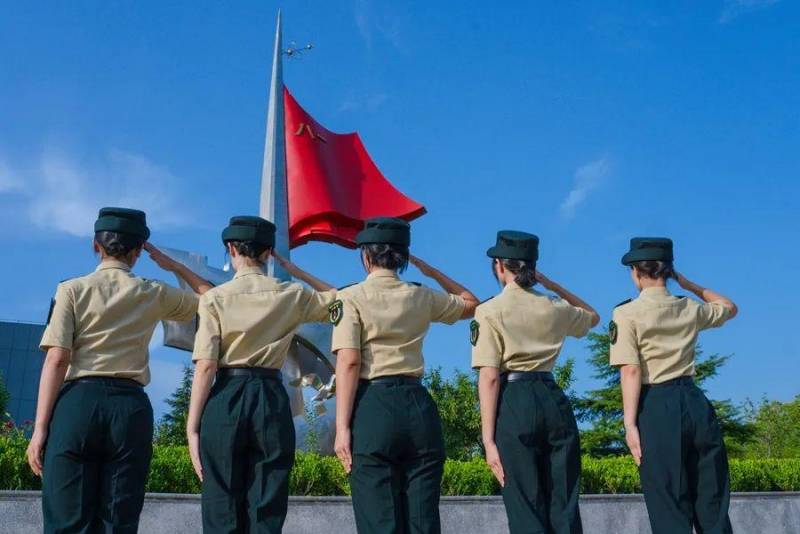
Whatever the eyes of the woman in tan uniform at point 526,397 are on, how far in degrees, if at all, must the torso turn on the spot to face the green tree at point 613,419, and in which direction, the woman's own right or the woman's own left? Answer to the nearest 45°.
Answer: approximately 45° to the woman's own right

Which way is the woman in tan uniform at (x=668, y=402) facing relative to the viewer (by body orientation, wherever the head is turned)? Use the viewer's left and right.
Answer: facing away from the viewer and to the left of the viewer

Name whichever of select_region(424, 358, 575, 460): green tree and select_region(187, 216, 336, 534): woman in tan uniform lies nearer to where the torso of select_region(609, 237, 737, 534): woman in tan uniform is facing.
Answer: the green tree

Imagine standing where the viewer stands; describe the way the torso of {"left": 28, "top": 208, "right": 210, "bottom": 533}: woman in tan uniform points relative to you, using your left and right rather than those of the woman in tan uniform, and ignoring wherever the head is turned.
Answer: facing away from the viewer

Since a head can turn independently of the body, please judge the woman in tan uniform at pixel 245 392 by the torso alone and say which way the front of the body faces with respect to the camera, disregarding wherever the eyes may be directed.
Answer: away from the camera

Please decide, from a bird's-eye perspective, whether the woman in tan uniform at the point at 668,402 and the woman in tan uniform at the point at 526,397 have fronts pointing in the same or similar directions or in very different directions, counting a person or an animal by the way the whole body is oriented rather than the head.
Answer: same or similar directions

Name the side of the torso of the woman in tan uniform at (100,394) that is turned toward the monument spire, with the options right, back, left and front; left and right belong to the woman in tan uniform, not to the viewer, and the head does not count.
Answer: front

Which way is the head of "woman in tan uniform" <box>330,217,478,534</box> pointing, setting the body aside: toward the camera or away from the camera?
away from the camera

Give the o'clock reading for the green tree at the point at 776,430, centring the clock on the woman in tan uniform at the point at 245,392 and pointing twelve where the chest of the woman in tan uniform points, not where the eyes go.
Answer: The green tree is roughly at 1 o'clock from the woman in tan uniform.

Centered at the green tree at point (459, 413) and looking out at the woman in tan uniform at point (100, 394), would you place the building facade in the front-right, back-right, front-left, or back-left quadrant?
back-right

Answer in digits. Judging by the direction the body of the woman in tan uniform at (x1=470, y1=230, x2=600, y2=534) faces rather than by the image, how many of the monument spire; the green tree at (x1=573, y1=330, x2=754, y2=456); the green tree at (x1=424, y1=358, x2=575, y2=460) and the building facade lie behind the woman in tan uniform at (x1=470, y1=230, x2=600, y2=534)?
0

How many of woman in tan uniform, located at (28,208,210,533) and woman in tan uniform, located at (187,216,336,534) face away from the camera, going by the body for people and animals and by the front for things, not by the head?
2

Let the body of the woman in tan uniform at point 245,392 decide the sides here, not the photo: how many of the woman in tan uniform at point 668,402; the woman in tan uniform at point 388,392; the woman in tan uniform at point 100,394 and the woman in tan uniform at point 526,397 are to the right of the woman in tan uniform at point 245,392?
3

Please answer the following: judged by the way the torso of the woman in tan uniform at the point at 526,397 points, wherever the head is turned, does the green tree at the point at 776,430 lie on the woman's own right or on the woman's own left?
on the woman's own right

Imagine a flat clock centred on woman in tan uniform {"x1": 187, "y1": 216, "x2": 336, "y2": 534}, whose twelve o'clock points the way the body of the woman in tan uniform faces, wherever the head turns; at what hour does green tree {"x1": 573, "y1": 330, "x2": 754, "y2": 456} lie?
The green tree is roughly at 1 o'clock from the woman in tan uniform.

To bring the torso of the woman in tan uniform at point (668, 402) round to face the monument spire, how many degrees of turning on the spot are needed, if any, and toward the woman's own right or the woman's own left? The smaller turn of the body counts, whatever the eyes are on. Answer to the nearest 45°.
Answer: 0° — they already face it

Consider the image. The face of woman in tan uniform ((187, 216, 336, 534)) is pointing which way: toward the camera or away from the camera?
away from the camera

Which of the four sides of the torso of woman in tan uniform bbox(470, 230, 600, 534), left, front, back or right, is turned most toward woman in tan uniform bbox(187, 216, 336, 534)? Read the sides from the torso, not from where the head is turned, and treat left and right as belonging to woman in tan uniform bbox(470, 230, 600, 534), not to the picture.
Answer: left

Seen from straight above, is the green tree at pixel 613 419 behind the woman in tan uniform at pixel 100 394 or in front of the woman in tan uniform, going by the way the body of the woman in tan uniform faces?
in front

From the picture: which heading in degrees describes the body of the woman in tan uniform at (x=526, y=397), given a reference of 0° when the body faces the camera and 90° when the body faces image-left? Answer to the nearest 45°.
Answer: approximately 135°

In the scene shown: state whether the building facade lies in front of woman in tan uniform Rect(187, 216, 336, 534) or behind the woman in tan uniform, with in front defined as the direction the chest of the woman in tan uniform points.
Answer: in front

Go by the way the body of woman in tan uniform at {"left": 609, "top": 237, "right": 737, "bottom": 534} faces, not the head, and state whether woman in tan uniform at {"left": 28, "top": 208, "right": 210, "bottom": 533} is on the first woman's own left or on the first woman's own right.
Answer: on the first woman's own left

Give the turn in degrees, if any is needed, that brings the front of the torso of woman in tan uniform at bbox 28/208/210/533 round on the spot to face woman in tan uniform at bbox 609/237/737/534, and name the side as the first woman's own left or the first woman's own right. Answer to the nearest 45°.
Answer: approximately 90° to the first woman's own right
